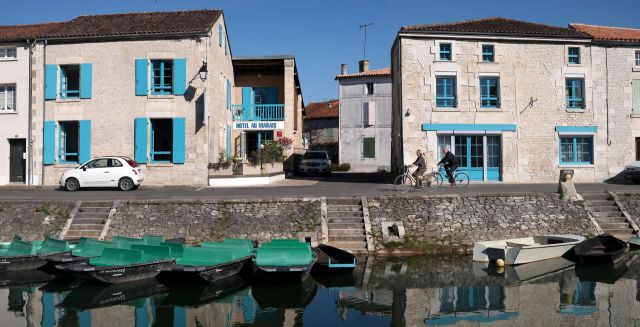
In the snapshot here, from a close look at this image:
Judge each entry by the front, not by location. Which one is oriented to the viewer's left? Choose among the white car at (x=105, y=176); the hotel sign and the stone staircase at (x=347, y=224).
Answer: the white car

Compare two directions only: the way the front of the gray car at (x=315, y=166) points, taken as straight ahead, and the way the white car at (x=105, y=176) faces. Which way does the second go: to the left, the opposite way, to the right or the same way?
to the right

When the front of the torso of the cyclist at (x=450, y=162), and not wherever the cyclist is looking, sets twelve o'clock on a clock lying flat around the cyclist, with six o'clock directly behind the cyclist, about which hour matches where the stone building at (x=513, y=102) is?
The stone building is roughly at 4 o'clock from the cyclist.

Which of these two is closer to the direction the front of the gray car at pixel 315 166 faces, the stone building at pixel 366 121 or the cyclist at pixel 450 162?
the cyclist

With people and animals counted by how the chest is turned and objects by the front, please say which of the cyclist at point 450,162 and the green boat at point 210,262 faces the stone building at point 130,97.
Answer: the cyclist

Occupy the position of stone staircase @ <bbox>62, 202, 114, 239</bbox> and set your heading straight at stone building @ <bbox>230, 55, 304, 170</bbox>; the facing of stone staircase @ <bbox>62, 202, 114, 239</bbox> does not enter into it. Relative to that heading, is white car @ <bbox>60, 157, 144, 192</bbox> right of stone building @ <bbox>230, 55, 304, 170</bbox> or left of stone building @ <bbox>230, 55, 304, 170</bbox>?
left

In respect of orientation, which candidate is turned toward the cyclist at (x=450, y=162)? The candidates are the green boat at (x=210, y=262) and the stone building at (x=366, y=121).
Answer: the stone building

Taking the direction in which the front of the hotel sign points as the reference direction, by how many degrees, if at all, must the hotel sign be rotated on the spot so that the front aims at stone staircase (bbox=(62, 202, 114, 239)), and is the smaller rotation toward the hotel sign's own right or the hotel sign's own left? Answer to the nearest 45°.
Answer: approximately 45° to the hotel sign's own right
